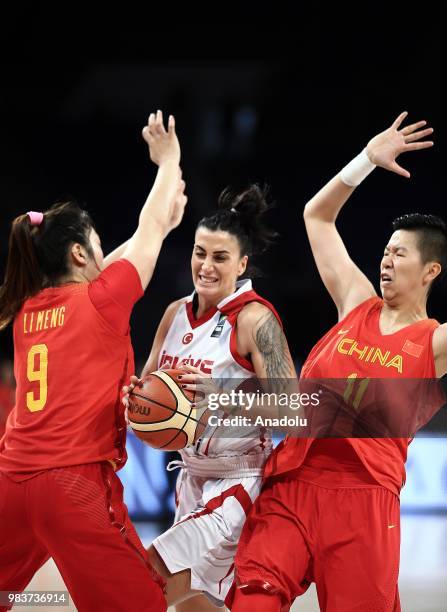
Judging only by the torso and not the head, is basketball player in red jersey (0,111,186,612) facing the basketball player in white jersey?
yes

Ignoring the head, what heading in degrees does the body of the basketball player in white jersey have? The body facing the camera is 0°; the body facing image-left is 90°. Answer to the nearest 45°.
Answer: approximately 45°

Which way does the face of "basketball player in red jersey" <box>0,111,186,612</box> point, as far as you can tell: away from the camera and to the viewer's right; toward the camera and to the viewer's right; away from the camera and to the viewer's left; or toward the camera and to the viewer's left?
away from the camera and to the viewer's right

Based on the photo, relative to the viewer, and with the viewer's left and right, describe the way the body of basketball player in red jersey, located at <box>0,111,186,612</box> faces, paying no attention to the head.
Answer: facing away from the viewer and to the right of the viewer

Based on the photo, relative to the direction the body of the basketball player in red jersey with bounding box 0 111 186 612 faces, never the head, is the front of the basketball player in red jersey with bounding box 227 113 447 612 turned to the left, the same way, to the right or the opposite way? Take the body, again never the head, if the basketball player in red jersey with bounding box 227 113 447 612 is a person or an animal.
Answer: the opposite way

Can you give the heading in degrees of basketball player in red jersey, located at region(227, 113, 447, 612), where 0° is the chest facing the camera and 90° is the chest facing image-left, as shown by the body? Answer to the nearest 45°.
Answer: approximately 45°

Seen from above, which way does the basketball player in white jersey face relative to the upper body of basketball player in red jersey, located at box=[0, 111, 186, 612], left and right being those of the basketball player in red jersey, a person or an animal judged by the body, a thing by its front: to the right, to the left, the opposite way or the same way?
the opposite way
